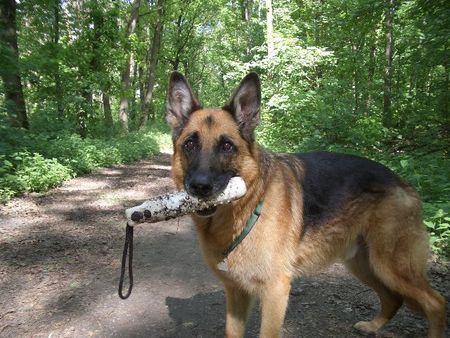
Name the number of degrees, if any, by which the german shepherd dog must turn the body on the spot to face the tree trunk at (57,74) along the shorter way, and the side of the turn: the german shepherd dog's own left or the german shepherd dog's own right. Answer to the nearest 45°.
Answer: approximately 90° to the german shepherd dog's own right

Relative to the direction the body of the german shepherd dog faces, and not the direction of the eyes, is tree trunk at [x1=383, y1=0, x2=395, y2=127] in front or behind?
behind

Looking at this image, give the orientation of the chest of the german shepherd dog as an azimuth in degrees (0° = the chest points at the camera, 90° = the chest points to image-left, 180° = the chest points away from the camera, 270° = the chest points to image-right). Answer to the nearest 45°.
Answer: approximately 45°

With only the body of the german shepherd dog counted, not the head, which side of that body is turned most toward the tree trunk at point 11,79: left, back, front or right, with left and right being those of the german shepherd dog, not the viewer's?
right

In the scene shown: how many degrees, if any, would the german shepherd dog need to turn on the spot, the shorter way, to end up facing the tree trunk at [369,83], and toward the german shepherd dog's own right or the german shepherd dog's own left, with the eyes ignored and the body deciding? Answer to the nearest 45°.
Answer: approximately 135° to the german shepherd dog's own right

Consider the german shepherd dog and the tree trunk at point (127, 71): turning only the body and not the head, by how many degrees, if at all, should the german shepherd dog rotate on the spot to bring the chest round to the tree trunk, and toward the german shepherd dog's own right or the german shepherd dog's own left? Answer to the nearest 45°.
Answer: approximately 90° to the german shepherd dog's own right

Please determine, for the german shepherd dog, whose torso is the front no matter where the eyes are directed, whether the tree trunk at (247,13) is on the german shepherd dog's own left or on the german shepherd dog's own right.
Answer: on the german shepherd dog's own right
